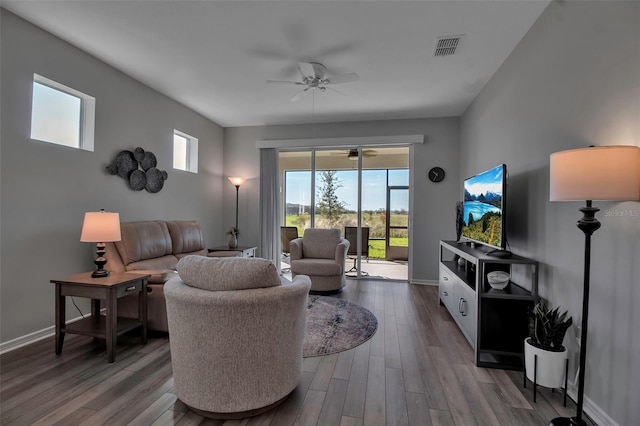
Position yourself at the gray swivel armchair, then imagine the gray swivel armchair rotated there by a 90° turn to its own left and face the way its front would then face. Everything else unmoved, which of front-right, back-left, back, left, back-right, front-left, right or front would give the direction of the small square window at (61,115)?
front-right

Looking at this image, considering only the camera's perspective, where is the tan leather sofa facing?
facing the viewer and to the right of the viewer

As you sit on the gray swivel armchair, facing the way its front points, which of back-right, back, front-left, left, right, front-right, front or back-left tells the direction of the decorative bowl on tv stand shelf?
right

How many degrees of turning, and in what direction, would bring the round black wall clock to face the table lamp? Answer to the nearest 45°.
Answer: approximately 45° to its right

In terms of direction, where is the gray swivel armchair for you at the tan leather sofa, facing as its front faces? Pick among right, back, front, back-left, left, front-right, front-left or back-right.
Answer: front-right

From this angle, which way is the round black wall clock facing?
toward the camera

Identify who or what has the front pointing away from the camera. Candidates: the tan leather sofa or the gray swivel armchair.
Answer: the gray swivel armchair

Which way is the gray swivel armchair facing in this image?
away from the camera

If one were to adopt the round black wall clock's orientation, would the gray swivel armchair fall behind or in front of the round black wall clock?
in front

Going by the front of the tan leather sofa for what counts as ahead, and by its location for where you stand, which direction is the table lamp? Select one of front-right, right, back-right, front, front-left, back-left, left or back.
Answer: right

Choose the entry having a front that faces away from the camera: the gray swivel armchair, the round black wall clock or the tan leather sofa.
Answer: the gray swivel armchair

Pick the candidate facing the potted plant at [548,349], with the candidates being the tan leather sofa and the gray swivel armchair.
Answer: the tan leather sofa

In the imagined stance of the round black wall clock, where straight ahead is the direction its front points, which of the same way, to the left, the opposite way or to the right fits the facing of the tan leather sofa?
to the left

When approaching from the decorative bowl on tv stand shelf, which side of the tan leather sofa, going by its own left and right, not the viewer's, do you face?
front
